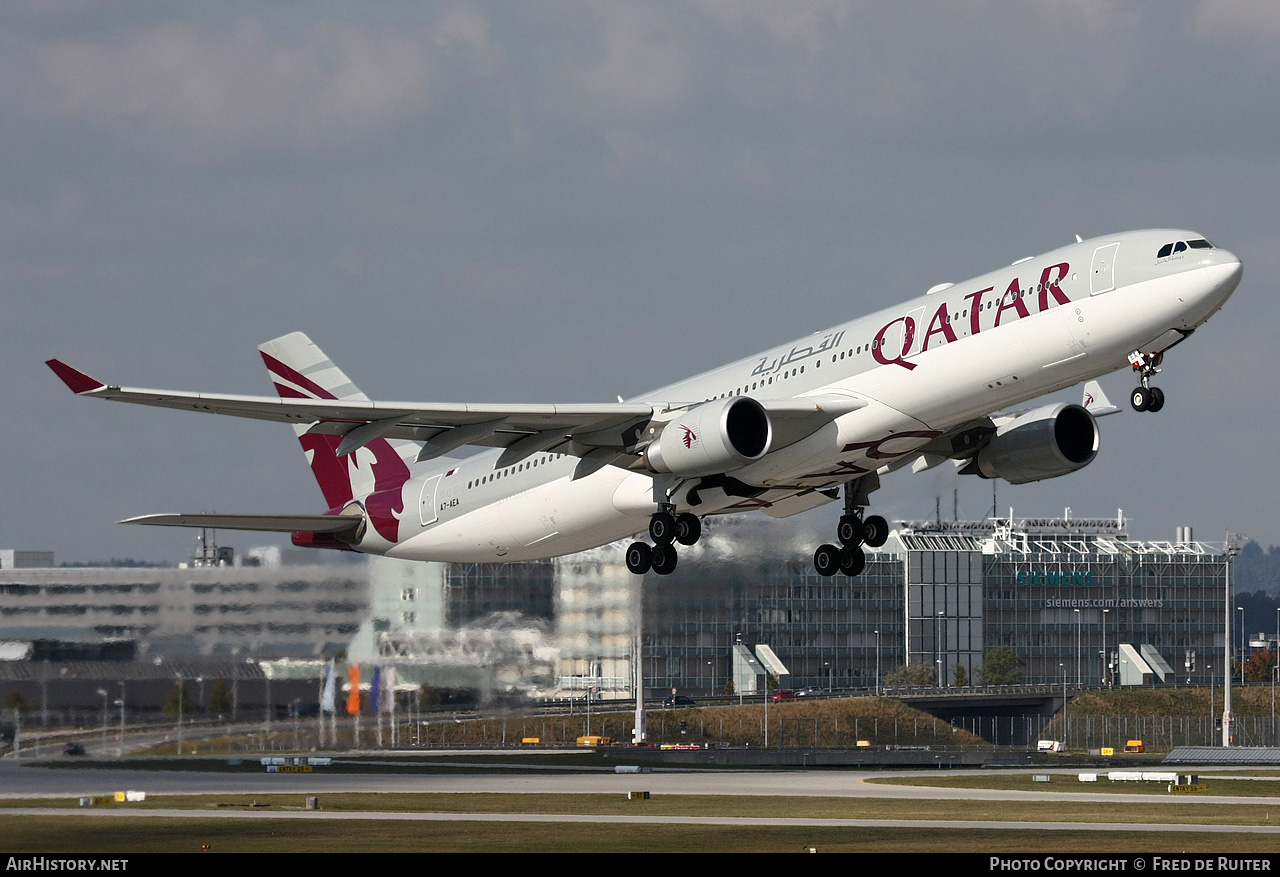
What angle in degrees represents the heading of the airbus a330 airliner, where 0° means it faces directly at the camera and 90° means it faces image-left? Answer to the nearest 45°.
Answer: approximately 315°
